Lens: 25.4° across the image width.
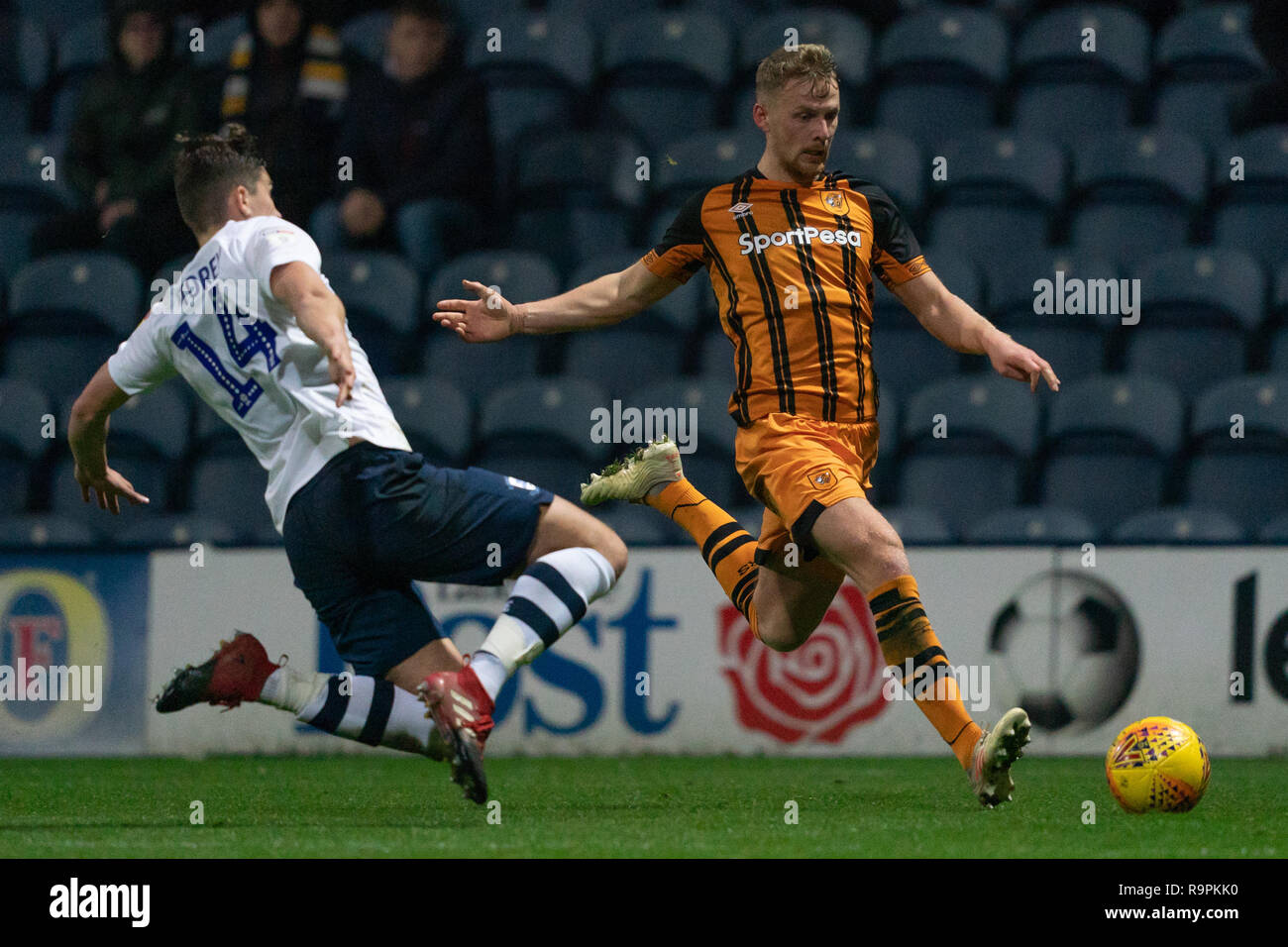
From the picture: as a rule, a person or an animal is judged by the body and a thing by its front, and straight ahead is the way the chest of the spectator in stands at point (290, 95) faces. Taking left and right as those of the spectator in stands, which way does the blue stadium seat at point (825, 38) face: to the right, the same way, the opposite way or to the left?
the same way

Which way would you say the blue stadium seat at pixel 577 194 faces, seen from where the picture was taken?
facing the viewer

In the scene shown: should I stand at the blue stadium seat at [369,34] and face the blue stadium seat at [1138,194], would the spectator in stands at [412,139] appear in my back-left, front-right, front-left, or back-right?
front-right

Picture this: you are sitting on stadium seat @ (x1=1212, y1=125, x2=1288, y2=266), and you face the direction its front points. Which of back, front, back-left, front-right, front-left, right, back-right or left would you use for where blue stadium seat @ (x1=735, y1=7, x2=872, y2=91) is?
right

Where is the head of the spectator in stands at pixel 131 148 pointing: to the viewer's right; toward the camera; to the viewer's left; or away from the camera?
toward the camera

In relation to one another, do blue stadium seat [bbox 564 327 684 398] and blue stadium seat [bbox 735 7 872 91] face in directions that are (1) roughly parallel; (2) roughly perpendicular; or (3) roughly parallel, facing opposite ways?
roughly parallel

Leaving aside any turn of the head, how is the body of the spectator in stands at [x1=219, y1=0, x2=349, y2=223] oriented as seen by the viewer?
toward the camera

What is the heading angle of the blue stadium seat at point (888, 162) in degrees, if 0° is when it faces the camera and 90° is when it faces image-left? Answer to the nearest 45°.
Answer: approximately 0°

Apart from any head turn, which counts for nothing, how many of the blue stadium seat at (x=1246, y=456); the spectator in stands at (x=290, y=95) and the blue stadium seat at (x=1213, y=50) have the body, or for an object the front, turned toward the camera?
3

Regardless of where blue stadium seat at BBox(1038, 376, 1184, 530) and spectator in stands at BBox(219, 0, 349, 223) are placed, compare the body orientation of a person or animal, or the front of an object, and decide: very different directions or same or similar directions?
same or similar directions

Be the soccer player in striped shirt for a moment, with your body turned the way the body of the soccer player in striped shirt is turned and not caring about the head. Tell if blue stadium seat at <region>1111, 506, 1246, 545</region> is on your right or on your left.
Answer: on your left

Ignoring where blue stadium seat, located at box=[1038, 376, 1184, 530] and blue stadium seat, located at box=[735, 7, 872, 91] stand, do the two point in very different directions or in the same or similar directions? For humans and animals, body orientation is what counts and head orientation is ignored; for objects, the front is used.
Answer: same or similar directions

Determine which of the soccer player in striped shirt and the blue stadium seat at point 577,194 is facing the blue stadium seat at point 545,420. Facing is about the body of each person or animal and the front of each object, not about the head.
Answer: the blue stadium seat at point 577,194

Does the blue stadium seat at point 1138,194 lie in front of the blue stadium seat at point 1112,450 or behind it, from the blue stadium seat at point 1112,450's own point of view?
behind

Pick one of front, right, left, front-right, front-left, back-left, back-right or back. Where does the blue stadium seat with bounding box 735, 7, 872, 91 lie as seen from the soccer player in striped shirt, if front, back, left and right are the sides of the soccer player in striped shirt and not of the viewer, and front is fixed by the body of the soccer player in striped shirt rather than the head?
back-left

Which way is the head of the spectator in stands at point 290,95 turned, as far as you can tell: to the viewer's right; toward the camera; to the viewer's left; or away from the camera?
toward the camera

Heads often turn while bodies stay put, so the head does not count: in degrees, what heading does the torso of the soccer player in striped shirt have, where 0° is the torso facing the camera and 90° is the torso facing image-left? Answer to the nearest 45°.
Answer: approximately 315°
